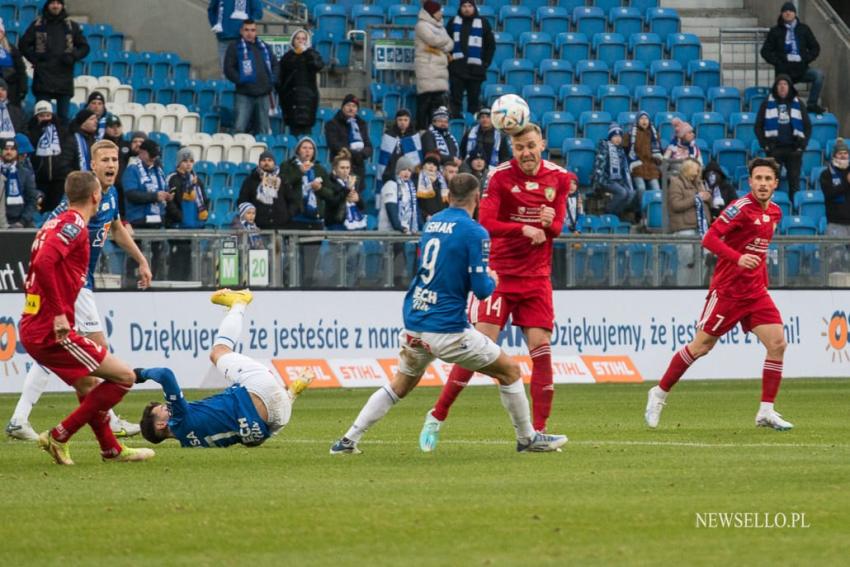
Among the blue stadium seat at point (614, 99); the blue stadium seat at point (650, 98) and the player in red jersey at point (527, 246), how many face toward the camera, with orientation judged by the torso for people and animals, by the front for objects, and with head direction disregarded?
3

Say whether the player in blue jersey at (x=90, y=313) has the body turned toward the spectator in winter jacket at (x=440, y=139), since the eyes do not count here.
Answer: no

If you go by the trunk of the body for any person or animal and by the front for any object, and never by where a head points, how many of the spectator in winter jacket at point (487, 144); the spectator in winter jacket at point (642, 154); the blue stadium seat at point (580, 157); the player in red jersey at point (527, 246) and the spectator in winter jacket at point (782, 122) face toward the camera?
5

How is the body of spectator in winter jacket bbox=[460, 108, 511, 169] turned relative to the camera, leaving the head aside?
toward the camera

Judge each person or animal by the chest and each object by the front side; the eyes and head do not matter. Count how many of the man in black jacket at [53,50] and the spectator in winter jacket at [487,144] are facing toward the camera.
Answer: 2

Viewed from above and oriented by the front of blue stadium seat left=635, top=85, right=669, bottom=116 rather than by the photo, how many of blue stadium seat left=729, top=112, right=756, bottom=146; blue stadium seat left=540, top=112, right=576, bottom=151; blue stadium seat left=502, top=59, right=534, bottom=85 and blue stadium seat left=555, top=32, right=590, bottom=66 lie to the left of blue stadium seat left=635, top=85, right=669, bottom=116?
1

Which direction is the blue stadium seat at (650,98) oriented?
toward the camera

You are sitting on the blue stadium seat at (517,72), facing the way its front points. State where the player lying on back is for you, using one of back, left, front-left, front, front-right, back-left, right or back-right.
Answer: front

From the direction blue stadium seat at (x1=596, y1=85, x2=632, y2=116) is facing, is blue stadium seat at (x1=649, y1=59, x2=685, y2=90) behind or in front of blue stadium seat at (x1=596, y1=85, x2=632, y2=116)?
behind

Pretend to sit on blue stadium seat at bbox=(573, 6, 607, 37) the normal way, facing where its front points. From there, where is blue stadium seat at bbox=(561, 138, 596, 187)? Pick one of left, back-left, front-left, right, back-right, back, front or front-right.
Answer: front

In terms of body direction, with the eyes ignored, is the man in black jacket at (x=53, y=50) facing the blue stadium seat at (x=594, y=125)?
no

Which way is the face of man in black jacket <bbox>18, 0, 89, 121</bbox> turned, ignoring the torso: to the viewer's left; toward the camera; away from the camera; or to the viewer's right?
toward the camera

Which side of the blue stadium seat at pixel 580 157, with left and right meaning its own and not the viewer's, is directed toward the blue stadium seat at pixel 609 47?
back

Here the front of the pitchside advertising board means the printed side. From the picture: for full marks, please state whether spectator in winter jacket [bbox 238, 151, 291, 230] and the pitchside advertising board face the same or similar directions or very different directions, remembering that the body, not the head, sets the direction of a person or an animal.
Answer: same or similar directions

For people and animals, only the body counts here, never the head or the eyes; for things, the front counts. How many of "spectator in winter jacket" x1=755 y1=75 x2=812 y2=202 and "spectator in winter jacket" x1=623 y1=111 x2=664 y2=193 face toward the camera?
2

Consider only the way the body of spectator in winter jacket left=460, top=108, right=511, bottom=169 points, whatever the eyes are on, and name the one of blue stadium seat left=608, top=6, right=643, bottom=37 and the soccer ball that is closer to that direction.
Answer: the soccer ball

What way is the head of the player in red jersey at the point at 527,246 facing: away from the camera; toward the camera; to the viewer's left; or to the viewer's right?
toward the camera

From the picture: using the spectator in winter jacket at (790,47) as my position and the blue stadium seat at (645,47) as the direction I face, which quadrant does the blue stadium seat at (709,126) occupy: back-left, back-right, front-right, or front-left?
front-left

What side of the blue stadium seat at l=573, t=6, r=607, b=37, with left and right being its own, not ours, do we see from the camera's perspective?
front

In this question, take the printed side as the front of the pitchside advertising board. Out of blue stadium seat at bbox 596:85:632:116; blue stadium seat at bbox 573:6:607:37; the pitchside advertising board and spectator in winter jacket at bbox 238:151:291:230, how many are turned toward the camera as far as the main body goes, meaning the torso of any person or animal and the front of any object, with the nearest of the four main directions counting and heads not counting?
4
